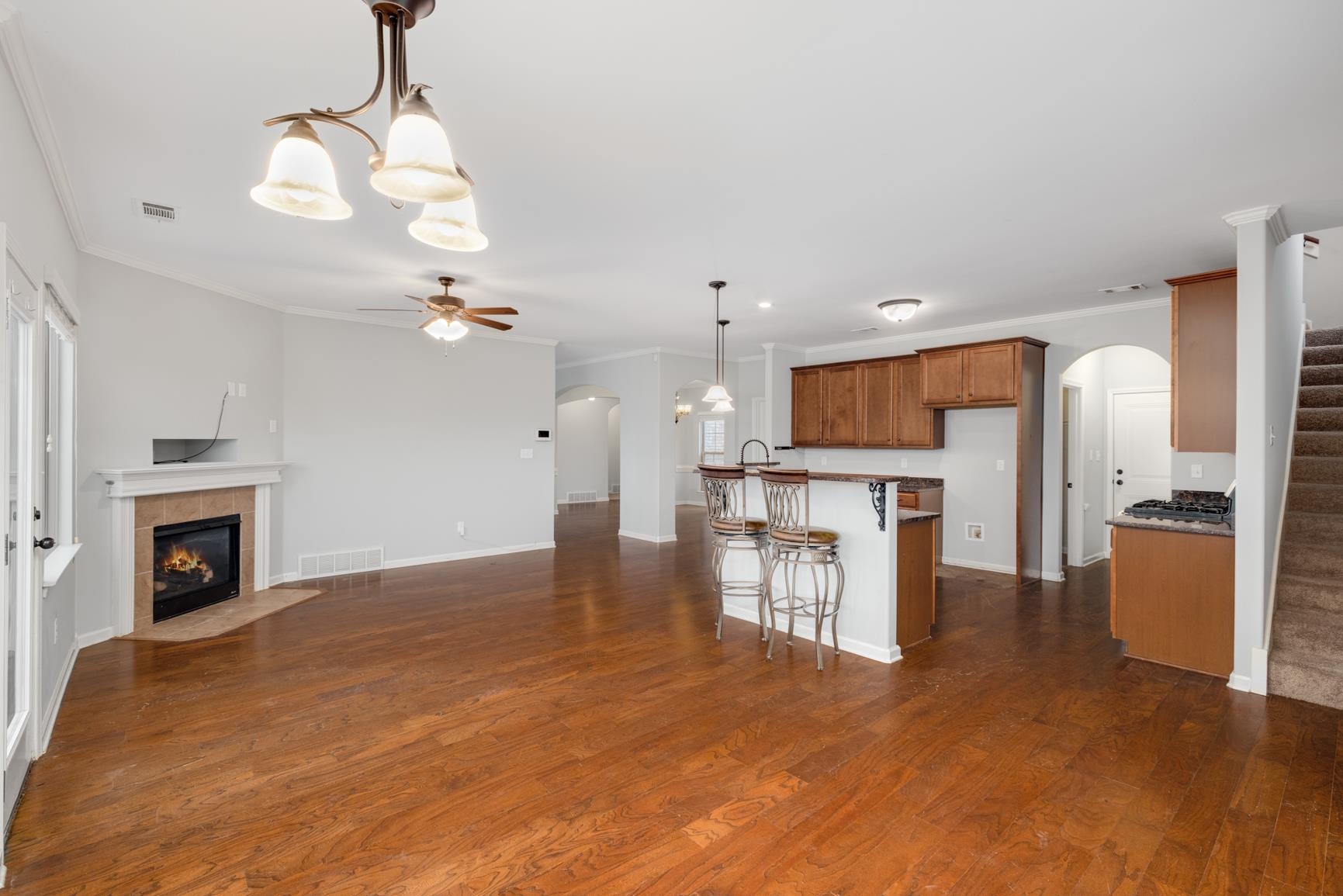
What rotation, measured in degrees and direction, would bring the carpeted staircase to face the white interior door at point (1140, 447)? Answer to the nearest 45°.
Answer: approximately 135° to its right

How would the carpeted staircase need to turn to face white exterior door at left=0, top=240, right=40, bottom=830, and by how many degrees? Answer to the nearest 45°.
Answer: approximately 45° to its right

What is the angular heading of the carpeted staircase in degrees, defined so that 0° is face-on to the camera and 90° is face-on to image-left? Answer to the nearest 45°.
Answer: approximately 0°

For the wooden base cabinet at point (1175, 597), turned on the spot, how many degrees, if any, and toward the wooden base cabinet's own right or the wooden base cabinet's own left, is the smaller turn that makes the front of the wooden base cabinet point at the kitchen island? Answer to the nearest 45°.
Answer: approximately 45° to the wooden base cabinet's own left
